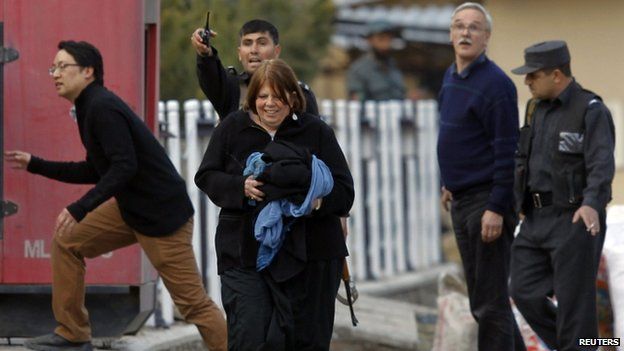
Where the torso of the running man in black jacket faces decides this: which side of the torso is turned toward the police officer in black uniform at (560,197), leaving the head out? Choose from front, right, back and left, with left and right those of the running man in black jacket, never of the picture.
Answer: back

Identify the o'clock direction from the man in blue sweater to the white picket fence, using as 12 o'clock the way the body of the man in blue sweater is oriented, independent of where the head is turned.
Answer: The white picket fence is roughly at 4 o'clock from the man in blue sweater.

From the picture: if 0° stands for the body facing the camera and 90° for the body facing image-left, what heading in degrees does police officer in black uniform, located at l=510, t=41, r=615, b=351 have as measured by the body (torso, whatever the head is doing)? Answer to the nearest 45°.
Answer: approximately 45°

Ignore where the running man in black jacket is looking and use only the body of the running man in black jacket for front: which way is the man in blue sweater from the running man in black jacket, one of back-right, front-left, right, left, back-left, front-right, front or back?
back

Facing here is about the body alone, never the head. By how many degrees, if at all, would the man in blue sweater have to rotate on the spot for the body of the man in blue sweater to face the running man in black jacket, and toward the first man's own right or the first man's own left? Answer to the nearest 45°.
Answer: approximately 45° to the first man's own right

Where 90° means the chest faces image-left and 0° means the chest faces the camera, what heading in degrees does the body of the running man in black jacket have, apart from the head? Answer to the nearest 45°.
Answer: approximately 90°

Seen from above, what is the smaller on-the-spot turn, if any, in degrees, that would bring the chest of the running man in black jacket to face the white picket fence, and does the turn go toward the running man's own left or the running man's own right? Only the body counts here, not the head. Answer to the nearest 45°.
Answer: approximately 135° to the running man's own right
